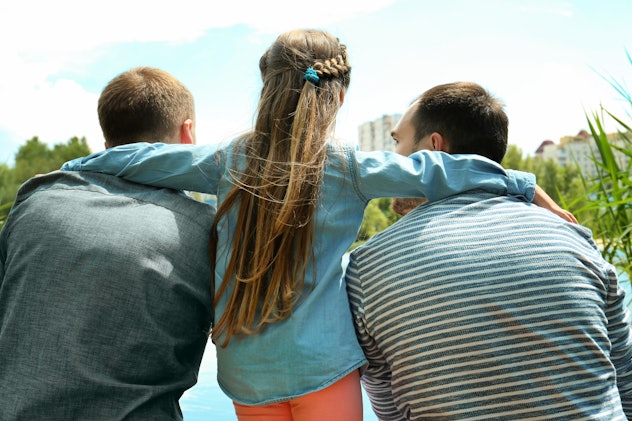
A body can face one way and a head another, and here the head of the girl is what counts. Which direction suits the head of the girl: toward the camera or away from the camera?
away from the camera

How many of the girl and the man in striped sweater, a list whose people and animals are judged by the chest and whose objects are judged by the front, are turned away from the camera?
2

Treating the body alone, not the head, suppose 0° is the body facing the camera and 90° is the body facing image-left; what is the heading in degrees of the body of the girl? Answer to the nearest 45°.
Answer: approximately 180°

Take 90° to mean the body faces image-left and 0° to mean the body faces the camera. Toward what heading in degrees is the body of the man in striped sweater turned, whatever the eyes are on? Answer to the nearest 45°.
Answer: approximately 180°

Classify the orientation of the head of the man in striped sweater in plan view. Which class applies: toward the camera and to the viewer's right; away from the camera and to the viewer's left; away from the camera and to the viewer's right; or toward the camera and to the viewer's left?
away from the camera and to the viewer's left
